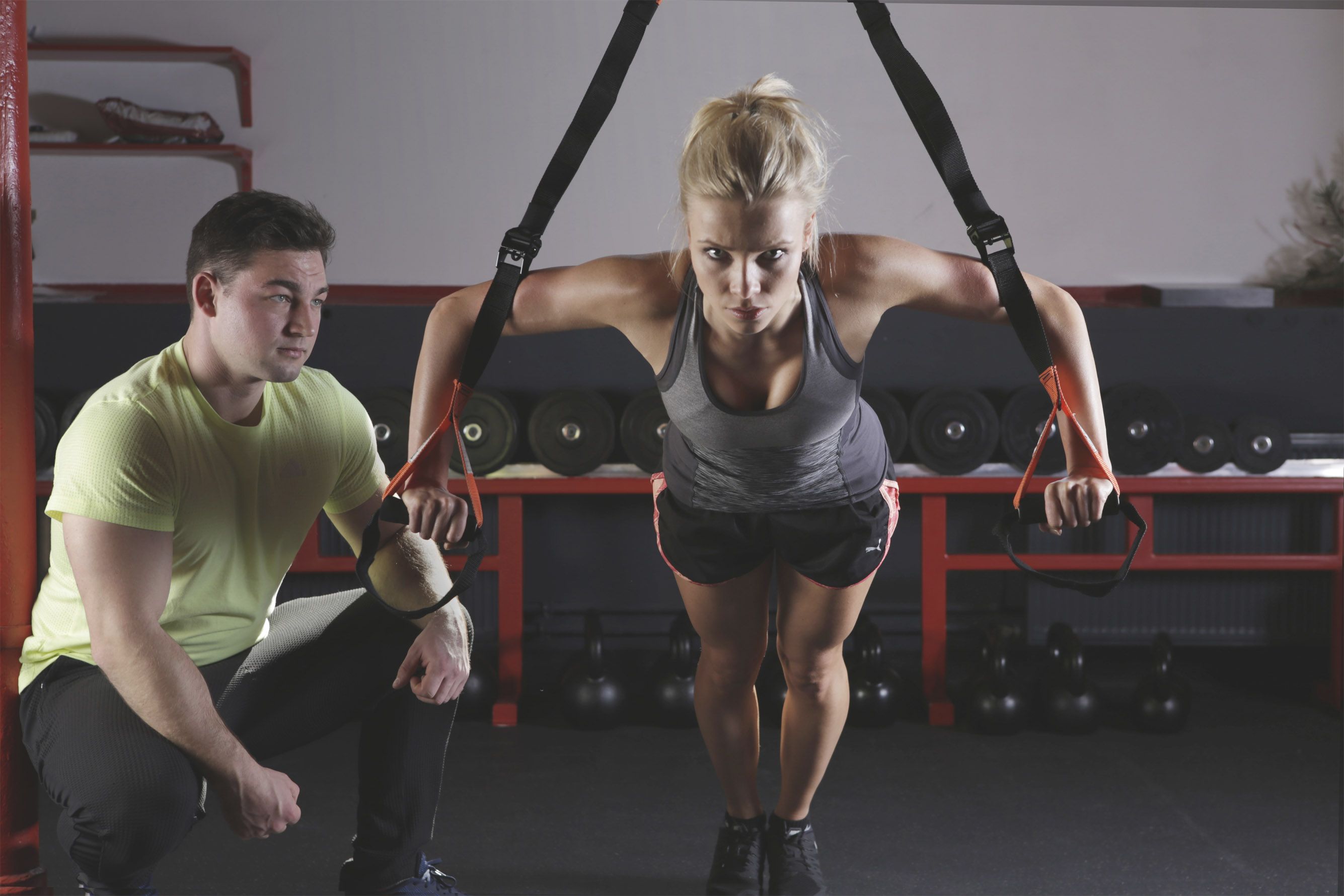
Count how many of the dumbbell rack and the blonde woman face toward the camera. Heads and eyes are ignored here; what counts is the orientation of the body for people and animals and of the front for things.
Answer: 2

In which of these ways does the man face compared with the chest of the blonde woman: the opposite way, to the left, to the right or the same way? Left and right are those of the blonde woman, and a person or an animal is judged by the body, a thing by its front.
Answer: to the left

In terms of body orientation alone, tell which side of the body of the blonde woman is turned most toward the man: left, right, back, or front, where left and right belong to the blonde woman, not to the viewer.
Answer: right

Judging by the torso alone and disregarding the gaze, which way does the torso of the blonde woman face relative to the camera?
toward the camera

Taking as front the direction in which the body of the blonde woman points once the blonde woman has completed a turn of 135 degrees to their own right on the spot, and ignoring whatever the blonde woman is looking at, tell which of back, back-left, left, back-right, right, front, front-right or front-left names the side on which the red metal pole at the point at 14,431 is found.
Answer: front-left

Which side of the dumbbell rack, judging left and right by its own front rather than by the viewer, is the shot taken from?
front

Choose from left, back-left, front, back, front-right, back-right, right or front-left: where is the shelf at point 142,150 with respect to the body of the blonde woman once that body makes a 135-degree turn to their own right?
front

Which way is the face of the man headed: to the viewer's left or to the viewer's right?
to the viewer's right

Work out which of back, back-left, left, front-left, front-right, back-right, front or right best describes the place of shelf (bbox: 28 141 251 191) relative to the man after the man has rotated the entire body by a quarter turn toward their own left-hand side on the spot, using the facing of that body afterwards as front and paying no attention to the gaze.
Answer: front-left

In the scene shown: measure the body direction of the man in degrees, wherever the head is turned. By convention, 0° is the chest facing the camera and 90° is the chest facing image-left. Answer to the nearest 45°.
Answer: approximately 315°

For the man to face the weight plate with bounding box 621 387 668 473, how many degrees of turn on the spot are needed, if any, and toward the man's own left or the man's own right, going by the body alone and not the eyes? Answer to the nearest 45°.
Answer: approximately 90° to the man's own left
